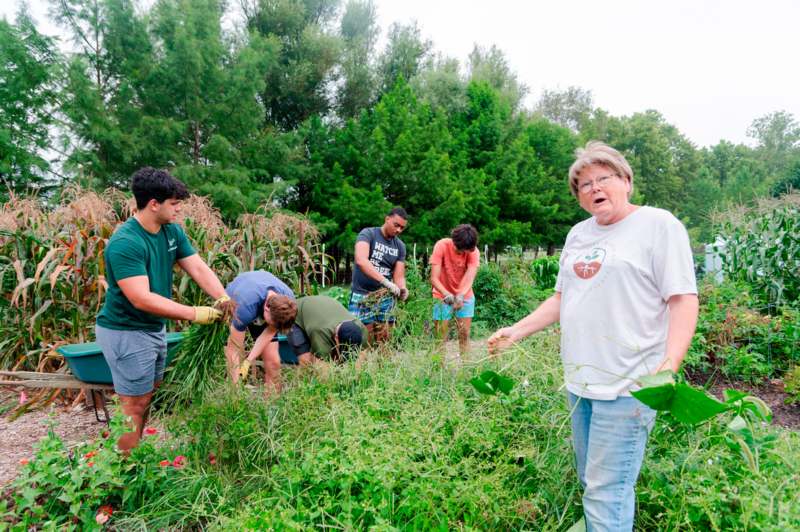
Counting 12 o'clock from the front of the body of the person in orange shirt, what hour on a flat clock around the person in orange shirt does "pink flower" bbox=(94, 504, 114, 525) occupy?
The pink flower is roughly at 1 o'clock from the person in orange shirt.

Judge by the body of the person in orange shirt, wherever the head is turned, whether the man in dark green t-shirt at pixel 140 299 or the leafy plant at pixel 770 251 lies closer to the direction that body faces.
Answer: the man in dark green t-shirt

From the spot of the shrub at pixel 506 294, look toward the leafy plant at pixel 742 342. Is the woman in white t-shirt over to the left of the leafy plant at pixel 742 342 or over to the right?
right

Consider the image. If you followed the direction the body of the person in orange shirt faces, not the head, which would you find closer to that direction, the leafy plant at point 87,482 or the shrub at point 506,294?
the leafy plant

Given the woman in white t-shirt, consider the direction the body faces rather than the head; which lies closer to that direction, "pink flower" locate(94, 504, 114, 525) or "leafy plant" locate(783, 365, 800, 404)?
the pink flower

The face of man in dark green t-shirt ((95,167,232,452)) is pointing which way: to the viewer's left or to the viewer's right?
to the viewer's right

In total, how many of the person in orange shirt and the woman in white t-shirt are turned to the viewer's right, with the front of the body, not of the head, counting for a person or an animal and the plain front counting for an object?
0

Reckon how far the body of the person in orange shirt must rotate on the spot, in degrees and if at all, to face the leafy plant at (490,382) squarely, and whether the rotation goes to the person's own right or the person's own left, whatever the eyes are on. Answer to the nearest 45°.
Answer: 0° — they already face it

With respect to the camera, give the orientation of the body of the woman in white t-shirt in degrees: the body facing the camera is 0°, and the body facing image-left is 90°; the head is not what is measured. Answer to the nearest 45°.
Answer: approximately 45°

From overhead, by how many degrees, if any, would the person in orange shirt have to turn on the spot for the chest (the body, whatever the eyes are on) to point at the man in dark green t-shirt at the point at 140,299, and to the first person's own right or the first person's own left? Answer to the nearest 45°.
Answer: approximately 45° to the first person's own right

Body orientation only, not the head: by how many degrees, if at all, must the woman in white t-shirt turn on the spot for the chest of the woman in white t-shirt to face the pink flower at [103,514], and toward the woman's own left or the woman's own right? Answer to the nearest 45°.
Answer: approximately 45° to the woman's own right
